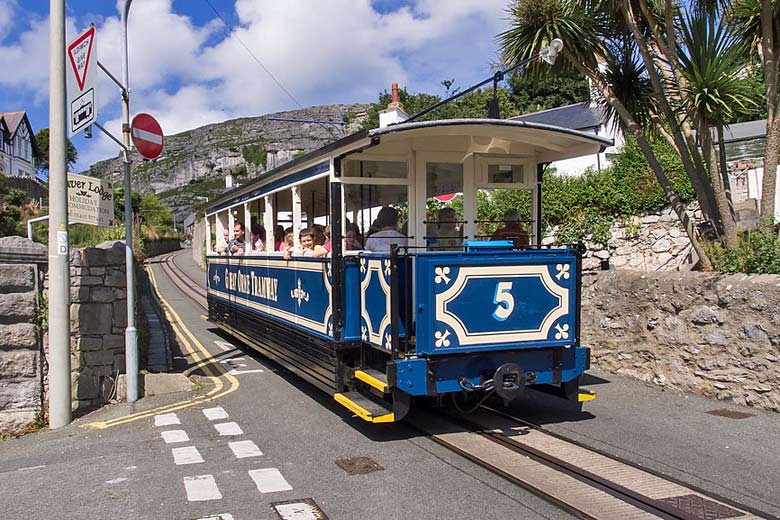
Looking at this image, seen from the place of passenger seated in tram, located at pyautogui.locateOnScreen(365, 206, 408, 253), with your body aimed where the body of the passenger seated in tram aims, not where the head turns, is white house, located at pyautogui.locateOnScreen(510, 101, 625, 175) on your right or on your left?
on your right

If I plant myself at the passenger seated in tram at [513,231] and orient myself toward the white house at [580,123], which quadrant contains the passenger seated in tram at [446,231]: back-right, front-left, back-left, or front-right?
back-left

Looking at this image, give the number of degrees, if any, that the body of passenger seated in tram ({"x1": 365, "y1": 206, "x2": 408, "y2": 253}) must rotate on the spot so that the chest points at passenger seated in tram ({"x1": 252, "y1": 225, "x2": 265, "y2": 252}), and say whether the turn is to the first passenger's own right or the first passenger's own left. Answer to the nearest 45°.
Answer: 0° — they already face them

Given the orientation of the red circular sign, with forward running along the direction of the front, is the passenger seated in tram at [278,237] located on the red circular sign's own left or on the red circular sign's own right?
on the red circular sign's own left

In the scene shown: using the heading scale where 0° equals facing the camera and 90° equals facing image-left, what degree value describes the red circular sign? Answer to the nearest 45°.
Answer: approximately 315°

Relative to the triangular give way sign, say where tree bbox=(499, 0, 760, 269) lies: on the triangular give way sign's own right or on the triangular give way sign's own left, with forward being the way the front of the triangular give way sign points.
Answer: on the triangular give way sign's own left
